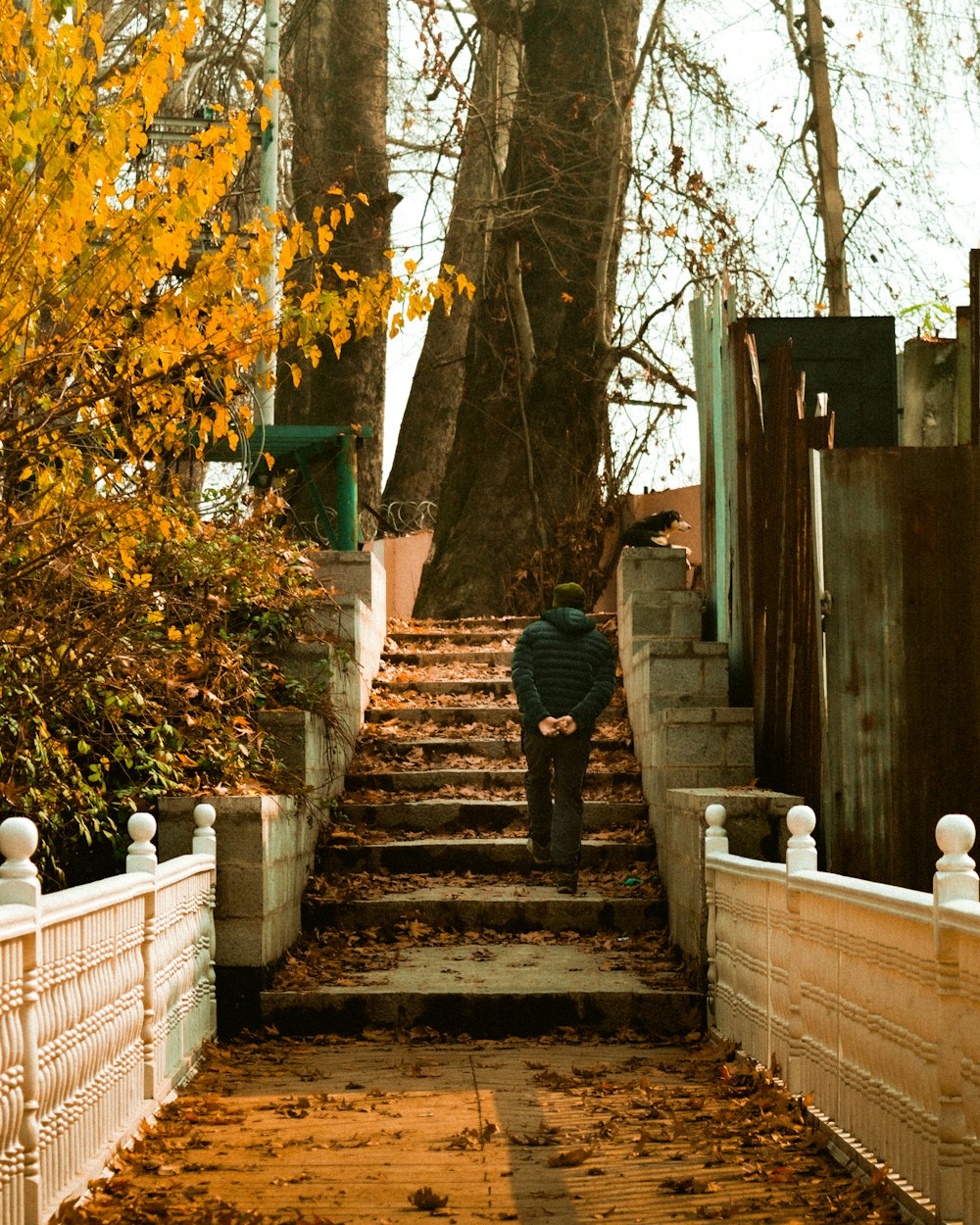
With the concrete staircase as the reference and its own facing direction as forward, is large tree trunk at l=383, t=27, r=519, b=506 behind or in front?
behind

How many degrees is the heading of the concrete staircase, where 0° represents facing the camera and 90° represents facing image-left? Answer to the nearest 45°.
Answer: approximately 0°

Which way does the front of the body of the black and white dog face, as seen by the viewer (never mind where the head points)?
to the viewer's right

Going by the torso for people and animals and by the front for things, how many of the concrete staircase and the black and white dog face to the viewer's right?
1

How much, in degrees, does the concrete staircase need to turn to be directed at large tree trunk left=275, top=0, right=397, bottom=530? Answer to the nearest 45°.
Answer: approximately 180°

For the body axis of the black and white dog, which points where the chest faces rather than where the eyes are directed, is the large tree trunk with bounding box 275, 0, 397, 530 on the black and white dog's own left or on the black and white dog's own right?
on the black and white dog's own left

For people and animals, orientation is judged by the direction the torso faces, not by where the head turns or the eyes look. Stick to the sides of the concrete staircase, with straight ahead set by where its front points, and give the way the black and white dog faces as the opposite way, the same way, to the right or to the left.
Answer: to the left

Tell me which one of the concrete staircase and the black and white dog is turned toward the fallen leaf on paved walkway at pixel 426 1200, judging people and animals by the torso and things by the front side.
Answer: the concrete staircase

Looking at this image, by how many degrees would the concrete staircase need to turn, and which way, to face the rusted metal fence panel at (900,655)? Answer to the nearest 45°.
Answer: approximately 45° to its left
